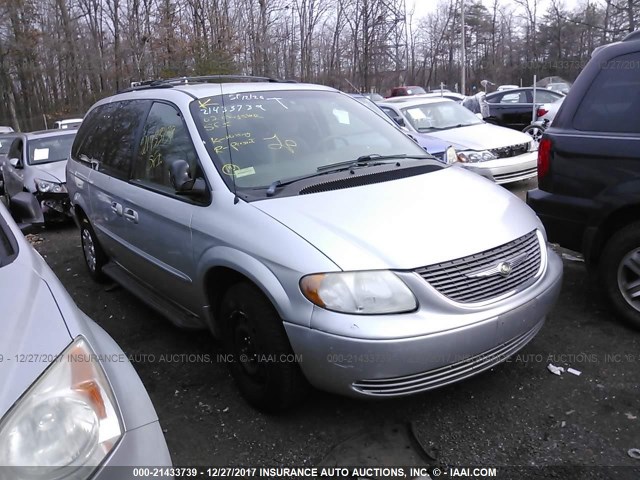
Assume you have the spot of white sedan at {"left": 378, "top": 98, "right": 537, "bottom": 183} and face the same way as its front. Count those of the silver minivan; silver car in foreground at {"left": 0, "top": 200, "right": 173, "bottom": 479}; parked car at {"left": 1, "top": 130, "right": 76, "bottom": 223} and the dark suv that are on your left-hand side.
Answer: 0

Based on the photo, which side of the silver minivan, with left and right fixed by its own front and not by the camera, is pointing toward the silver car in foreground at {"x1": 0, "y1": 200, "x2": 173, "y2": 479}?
right

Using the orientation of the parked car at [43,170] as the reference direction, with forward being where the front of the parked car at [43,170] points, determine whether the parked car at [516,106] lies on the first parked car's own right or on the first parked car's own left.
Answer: on the first parked car's own left

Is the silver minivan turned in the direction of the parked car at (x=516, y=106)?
no

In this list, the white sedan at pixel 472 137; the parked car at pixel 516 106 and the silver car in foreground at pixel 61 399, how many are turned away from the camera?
0

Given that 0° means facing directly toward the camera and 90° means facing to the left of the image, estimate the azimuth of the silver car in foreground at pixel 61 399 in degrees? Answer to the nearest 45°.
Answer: approximately 315°

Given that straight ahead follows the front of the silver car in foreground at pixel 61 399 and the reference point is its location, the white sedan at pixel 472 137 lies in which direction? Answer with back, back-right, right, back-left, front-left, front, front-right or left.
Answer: left

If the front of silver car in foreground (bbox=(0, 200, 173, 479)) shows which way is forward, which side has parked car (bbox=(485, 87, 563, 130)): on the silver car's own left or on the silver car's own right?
on the silver car's own left

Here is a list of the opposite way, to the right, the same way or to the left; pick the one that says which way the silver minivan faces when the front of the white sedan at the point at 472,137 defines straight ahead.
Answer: the same way

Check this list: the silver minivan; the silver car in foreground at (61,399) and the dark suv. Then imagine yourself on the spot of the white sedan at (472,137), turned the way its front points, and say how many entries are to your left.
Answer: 0

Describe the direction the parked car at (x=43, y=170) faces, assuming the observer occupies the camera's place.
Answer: facing the viewer and to the right of the viewer

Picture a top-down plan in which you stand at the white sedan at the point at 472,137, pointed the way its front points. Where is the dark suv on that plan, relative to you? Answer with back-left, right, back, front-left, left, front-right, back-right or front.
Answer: front-right

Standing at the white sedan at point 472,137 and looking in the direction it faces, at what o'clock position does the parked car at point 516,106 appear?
The parked car is roughly at 8 o'clock from the white sedan.

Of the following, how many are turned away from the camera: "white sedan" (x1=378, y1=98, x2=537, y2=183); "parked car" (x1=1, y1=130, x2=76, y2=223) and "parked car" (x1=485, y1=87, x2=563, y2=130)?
0

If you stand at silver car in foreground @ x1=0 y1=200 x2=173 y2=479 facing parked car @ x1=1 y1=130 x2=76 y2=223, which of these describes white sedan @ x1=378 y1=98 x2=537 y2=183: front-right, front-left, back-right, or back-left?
front-right

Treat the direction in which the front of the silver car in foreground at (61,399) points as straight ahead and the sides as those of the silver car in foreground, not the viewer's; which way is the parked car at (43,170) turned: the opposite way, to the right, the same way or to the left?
the same way

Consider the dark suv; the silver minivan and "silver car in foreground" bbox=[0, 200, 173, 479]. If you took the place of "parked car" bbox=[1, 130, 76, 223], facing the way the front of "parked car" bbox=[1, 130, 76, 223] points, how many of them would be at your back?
0
